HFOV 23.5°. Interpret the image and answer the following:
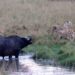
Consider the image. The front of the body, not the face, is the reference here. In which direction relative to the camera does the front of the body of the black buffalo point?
to the viewer's right
